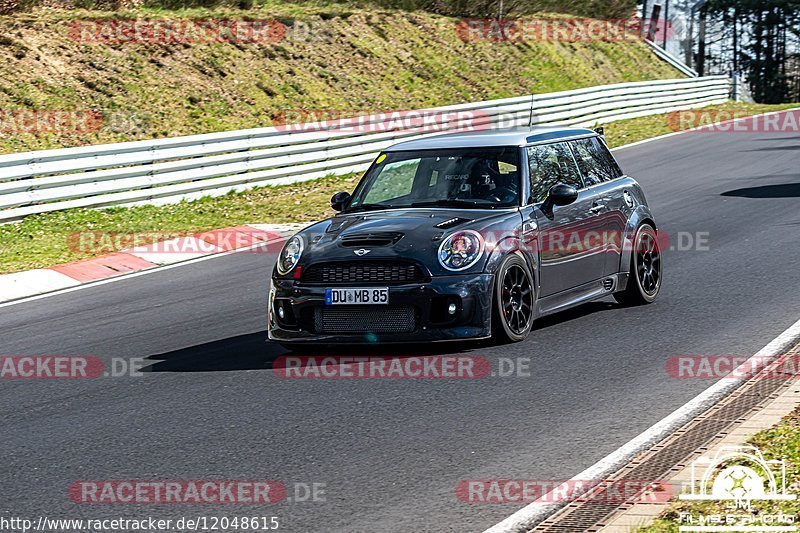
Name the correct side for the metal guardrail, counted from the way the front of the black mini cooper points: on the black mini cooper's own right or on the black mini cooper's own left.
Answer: on the black mini cooper's own right

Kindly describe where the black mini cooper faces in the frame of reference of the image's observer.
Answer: facing the viewer and to the left of the viewer
